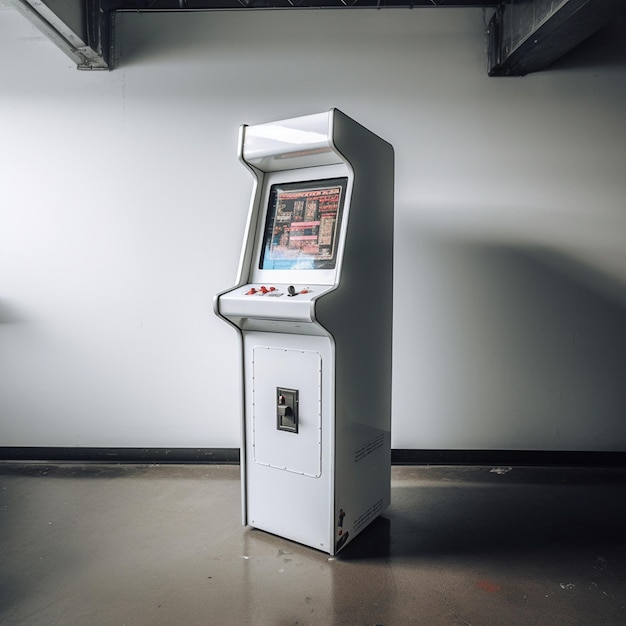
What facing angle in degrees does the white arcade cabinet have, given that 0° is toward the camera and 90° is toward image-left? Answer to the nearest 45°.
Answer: approximately 45°
